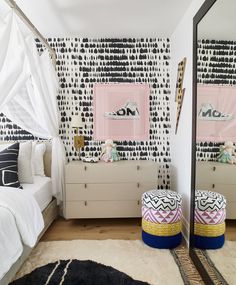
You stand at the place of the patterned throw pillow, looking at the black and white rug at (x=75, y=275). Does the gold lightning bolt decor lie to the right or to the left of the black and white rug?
left

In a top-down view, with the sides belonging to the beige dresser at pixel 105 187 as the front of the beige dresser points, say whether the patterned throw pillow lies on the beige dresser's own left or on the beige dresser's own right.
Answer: on the beige dresser's own right

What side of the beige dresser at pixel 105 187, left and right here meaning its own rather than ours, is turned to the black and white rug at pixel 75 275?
front

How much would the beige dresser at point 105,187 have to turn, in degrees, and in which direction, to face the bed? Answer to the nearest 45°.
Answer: approximately 45° to its right

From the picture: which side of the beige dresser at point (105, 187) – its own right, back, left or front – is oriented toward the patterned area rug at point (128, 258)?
front

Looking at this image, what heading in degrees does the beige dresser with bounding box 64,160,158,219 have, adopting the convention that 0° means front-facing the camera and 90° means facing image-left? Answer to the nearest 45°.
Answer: approximately 0°

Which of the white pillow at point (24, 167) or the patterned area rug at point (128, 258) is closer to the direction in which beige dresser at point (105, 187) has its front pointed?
the patterned area rug

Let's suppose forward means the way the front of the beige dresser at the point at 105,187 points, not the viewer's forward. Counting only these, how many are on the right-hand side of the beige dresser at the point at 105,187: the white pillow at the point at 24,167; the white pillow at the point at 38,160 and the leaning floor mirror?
2

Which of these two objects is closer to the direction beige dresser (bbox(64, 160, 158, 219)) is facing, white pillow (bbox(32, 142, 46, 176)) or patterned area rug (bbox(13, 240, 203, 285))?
the patterned area rug

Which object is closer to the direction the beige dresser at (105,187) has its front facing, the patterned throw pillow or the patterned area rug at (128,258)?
the patterned area rug

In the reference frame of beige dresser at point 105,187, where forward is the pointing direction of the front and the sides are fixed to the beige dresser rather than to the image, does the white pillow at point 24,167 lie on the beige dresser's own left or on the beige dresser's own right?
on the beige dresser's own right

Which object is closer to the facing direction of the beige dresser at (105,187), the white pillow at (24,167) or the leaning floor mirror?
the leaning floor mirror

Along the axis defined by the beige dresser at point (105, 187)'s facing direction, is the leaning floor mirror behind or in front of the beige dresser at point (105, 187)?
in front

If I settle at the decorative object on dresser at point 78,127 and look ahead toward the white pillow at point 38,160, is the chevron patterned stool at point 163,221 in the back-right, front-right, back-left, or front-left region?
back-left
